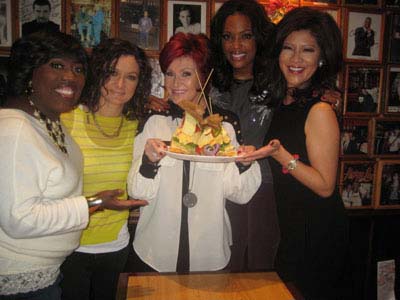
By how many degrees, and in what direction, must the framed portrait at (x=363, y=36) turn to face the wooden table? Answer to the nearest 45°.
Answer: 0° — it already faces it

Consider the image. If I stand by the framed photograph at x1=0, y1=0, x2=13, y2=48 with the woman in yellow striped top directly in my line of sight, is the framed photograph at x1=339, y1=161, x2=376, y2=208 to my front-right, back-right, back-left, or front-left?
front-left

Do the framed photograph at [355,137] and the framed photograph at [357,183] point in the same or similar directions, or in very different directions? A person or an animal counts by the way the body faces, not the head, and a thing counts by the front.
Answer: same or similar directions

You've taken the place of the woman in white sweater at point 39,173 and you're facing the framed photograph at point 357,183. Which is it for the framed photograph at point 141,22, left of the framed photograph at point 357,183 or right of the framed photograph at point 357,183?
left

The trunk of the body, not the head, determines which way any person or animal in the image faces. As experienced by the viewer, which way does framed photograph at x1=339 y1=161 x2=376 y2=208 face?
facing the viewer

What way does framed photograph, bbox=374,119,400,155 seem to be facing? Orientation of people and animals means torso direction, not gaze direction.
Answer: toward the camera

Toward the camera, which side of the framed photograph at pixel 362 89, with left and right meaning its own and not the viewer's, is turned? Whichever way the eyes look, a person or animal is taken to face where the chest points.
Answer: front

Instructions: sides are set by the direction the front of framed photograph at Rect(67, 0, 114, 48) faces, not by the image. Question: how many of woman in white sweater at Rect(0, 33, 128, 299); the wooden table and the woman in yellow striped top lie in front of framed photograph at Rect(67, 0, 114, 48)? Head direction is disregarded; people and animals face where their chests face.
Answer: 3

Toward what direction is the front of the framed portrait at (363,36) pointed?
toward the camera

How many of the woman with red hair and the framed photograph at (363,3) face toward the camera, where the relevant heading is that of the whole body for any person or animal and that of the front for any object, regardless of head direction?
2

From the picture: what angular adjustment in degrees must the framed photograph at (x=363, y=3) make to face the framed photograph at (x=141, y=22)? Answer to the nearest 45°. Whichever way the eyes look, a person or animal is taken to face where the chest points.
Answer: approximately 45° to its right

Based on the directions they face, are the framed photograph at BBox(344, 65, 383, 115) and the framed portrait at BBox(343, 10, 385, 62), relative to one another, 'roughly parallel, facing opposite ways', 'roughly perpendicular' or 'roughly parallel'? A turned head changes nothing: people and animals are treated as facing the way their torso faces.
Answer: roughly parallel
